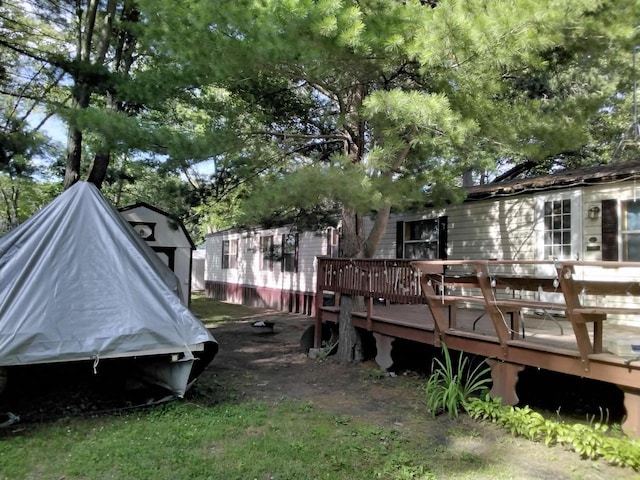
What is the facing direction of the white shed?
toward the camera

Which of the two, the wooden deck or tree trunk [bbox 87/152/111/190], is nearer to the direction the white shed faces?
the wooden deck

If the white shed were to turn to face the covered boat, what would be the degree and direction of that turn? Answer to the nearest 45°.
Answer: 0° — it already faces it

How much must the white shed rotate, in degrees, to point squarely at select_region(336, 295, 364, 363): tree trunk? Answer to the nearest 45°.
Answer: approximately 45° to its left

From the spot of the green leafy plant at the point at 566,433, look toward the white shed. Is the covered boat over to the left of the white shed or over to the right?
left

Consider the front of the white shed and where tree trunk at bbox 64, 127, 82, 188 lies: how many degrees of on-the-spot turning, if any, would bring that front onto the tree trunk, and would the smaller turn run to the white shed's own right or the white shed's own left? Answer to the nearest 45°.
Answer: approximately 90° to the white shed's own right

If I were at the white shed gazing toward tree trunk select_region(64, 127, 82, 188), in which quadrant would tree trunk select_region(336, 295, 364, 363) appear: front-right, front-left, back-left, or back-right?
back-left

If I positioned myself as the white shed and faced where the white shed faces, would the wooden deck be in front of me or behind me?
in front

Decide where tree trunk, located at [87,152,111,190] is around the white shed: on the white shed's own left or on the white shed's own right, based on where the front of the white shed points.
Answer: on the white shed's own right

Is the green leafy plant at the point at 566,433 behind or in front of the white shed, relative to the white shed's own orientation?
in front

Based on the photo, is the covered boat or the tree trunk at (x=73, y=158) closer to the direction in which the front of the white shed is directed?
the covered boat
